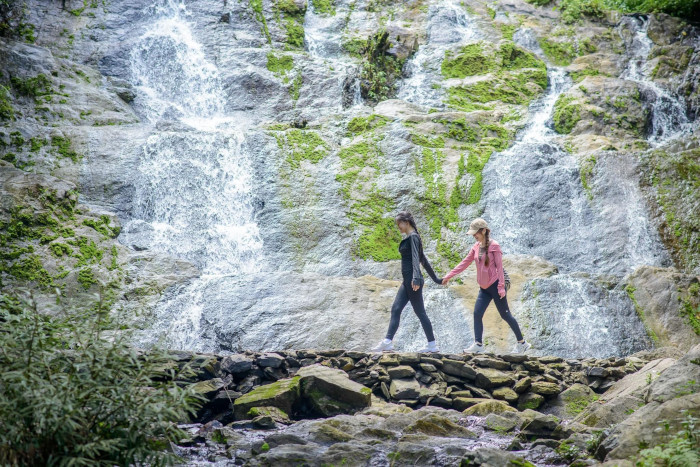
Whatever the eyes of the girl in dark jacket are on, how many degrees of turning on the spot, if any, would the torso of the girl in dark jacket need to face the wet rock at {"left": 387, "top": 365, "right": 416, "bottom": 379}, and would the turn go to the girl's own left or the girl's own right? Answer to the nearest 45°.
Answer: approximately 90° to the girl's own left

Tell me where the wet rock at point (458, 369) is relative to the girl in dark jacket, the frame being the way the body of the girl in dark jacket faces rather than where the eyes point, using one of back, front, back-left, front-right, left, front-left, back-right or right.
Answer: back-left

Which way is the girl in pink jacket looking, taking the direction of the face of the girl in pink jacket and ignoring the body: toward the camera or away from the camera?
toward the camera

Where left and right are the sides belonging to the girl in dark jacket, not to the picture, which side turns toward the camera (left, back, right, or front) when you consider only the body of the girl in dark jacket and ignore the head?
left

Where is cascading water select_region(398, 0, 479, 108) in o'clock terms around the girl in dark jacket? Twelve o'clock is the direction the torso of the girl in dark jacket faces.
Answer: The cascading water is roughly at 3 o'clock from the girl in dark jacket.

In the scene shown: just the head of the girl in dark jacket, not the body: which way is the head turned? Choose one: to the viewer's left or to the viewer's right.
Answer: to the viewer's left

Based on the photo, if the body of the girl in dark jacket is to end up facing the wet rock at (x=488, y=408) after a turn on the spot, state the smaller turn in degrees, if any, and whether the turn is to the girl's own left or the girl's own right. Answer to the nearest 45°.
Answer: approximately 135° to the girl's own left

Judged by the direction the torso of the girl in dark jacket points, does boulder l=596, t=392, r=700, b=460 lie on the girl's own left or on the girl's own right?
on the girl's own left

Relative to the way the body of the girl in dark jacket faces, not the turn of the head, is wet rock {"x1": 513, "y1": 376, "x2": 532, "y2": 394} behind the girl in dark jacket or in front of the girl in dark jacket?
behind
